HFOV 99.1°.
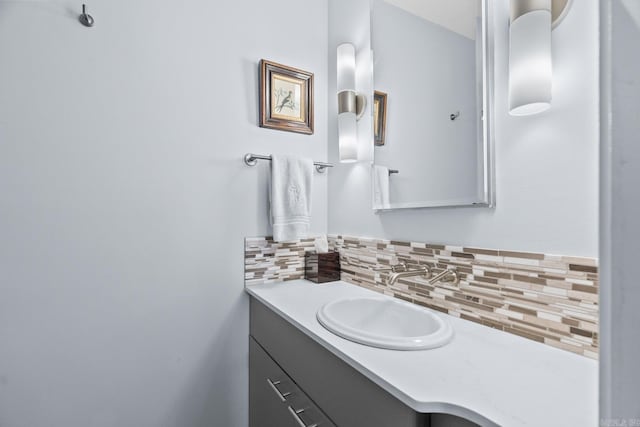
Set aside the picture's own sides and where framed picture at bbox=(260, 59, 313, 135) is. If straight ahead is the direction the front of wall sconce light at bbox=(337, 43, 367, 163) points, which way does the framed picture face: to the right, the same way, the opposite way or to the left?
to the left

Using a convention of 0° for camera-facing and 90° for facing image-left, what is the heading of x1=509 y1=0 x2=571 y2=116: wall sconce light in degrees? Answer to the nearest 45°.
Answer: approximately 45°

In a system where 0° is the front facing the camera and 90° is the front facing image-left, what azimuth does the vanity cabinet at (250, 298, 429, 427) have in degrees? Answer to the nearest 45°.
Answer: approximately 45°

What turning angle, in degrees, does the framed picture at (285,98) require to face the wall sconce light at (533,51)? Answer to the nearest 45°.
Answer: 0° — it already faces it
